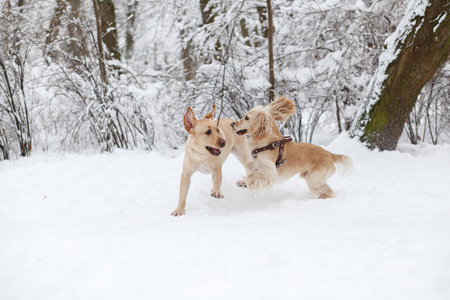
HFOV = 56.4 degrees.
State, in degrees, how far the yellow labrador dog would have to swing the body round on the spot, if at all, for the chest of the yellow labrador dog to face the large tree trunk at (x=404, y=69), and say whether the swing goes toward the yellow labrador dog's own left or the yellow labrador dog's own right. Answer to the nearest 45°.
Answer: approximately 180°

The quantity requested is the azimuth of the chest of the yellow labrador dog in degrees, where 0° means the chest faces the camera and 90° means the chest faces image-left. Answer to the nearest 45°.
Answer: approximately 45°

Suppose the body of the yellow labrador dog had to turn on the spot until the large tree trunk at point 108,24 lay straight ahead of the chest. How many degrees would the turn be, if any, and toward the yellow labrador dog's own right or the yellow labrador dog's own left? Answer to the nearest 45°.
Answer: approximately 135° to the yellow labrador dog's own right
